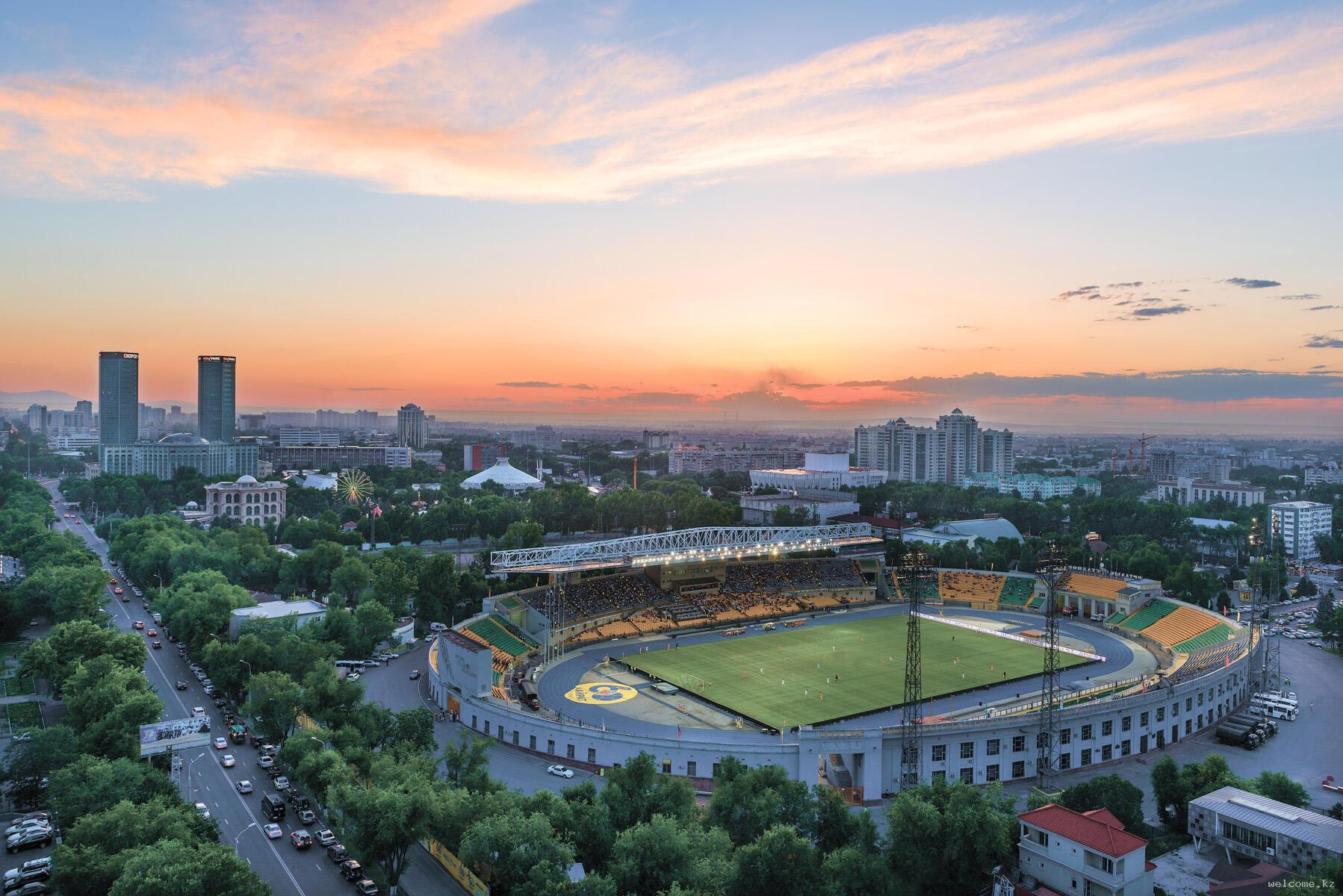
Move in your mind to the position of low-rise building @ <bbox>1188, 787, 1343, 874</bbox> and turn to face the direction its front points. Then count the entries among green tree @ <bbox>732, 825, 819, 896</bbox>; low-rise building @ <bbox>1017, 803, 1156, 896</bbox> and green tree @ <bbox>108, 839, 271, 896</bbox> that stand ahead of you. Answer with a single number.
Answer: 3

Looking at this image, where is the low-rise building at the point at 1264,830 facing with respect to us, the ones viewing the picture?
facing the viewer and to the left of the viewer

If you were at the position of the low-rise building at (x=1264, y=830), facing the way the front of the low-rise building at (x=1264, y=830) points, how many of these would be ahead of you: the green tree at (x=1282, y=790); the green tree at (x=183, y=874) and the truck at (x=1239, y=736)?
1

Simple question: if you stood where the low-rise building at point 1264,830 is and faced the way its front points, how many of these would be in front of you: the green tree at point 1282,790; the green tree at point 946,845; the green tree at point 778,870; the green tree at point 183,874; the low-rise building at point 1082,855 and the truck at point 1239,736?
4

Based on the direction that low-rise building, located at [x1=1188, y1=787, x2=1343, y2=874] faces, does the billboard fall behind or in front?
in front

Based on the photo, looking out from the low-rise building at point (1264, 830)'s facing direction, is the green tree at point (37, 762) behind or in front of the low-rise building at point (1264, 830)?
in front

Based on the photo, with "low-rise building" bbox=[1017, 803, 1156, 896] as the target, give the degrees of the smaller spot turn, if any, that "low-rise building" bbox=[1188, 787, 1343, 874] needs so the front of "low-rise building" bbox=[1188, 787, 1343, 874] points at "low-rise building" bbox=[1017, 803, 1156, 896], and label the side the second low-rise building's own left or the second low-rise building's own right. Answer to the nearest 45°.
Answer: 0° — it already faces it

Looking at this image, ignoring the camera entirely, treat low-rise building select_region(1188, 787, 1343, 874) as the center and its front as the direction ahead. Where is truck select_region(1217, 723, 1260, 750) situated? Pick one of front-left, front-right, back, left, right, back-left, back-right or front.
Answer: back-right

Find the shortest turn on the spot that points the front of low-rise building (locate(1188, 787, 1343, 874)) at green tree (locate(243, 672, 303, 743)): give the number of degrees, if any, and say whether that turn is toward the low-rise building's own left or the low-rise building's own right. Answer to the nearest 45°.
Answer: approximately 45° to the low-rise building's own right

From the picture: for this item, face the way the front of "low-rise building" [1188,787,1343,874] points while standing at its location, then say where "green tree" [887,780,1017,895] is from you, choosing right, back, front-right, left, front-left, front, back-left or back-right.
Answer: front

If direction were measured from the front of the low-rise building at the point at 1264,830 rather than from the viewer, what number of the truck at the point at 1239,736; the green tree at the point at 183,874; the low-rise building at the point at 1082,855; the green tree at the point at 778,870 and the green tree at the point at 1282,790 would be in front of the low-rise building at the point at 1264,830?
3

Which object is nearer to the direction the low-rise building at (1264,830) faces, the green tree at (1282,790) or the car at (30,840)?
the car

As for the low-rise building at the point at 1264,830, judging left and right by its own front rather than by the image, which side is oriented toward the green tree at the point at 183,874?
front

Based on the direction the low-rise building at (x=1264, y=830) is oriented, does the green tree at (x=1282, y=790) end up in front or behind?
behind

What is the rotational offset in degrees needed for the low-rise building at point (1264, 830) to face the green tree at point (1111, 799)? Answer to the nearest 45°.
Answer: approximately 45° to its right
